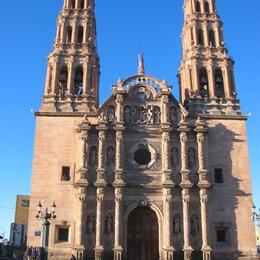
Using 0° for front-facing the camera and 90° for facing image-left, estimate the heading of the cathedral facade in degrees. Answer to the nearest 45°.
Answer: approximately 0°
